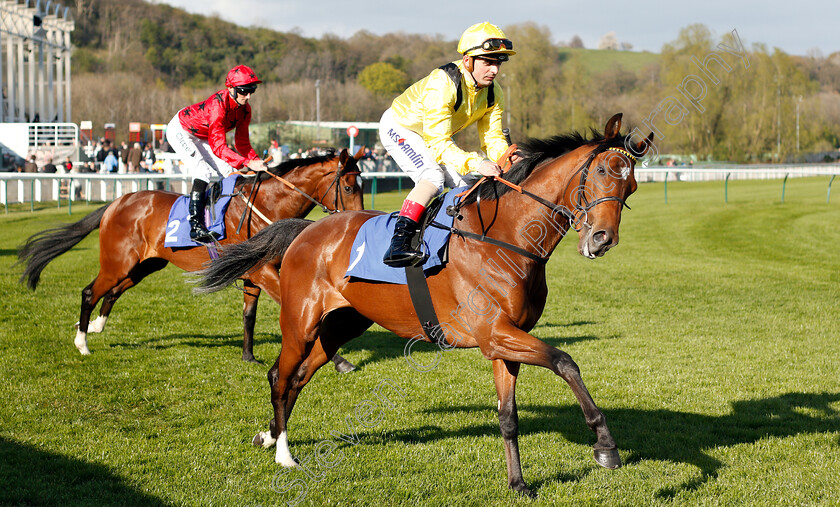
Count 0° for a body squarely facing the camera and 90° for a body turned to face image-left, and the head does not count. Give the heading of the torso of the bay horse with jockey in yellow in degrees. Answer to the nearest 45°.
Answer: approximately 315°

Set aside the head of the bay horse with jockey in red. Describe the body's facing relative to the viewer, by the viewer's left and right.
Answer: facing to the right of the viewer

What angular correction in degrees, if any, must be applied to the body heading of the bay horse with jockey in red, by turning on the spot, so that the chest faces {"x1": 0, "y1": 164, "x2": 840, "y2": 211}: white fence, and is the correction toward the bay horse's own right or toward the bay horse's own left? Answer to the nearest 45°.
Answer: approximately 90° to the bay horse's own left
